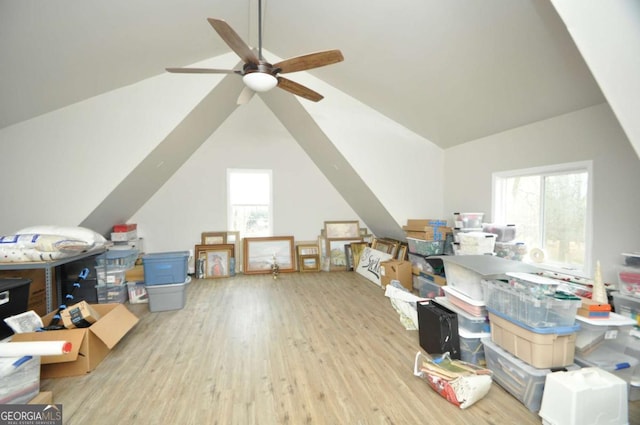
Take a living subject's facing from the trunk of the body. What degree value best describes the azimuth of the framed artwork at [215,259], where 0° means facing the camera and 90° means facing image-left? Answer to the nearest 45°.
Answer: approximately 0°

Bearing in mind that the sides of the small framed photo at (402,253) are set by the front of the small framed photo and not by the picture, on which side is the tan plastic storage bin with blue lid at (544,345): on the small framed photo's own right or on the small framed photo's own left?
on the small framed photo's own left

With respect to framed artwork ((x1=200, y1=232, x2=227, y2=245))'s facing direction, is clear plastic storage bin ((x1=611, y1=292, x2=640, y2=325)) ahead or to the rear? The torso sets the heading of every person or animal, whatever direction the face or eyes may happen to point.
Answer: ahead

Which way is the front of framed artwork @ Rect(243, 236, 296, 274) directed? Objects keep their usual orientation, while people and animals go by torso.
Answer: toward the camera

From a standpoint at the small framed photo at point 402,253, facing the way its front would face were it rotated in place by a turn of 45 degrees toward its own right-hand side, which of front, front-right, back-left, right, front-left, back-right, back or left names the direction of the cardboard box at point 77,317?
front-left

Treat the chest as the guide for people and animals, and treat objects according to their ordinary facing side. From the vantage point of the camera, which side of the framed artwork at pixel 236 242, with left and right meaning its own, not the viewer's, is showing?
front

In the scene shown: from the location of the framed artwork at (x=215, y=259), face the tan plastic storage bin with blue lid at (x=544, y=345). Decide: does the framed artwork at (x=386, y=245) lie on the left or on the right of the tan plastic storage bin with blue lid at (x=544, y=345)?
left

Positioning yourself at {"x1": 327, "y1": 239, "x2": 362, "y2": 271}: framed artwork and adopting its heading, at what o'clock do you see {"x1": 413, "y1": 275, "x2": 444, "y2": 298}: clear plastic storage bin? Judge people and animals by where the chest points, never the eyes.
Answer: The clear plastic storage bin is roughly at 11 o'clock from the framed artwork.

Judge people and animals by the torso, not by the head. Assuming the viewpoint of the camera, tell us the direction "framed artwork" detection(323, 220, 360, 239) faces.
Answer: facing the viewer

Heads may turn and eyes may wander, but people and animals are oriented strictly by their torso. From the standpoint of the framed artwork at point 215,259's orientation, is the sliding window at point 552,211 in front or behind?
in front

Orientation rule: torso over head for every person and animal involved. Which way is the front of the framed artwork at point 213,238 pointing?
toward the camera

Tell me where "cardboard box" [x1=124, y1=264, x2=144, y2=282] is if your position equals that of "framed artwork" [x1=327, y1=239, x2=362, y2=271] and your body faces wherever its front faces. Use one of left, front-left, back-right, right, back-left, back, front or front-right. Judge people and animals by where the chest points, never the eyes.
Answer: front-right

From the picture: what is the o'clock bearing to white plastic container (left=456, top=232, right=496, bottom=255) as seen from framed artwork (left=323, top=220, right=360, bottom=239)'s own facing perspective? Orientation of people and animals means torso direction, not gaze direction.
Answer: The white plastic container is roughly at 11 o'clock from the framed artwork.

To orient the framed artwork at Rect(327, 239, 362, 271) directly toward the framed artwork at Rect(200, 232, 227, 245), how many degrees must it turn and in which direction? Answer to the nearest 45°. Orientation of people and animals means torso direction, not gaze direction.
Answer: approximately 90° to its right

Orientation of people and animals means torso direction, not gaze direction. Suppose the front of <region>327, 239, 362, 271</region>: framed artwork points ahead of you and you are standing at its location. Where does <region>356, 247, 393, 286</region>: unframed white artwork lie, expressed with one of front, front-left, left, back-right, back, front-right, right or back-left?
front-left
